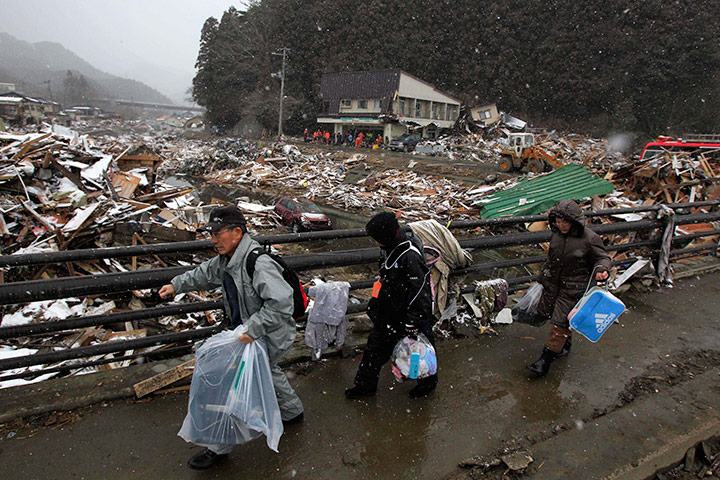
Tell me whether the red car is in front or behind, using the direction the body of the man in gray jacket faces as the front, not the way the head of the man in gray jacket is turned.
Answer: behind

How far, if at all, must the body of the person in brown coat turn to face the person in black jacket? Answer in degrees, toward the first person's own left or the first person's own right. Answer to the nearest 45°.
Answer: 0° — they already face them

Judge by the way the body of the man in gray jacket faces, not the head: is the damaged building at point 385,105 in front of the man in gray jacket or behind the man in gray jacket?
behind

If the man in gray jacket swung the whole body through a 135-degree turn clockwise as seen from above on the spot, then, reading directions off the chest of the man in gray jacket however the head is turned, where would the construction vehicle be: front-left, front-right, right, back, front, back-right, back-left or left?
front-right

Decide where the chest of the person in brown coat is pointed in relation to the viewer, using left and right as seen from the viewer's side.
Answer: facing the viewer and to the left of the viewer

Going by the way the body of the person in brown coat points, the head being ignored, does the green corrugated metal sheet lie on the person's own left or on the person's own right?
on the person's own right

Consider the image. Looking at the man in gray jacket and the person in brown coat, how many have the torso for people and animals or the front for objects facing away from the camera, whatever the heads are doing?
0

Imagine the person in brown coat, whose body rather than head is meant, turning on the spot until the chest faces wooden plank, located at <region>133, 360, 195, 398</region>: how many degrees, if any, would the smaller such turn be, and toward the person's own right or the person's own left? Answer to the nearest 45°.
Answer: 0° — they already face it

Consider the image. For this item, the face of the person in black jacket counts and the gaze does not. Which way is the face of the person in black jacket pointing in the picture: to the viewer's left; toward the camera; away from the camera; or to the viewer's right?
to the viewer's left

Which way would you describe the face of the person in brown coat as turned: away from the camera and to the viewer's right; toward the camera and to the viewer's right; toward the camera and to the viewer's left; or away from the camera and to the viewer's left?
toward the camera and to the viewer's left

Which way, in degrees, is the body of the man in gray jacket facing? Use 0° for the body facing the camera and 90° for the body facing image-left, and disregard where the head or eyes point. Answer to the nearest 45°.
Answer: approximately 45°

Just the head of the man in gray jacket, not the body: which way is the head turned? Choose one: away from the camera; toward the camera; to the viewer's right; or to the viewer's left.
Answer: to the viewer's left

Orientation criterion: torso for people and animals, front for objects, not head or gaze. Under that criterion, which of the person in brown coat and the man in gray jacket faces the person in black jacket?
the person in brown coat
